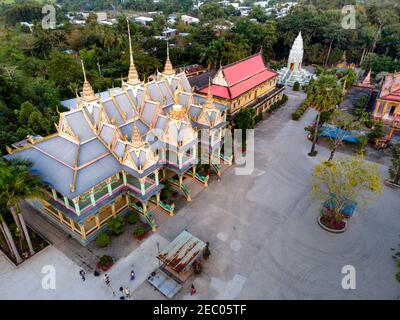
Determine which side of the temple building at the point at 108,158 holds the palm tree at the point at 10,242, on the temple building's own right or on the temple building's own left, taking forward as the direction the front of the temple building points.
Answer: on the temple building's own right

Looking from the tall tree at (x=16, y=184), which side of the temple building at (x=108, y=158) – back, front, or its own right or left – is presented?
right

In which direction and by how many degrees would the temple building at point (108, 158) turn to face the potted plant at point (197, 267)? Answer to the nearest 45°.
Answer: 0° — it already faces it

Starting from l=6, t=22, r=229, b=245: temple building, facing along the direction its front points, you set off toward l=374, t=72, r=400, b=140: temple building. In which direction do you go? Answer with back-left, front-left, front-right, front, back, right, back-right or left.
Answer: front-left

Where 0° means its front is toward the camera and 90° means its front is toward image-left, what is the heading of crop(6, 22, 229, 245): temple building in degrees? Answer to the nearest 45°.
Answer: approximately 315°

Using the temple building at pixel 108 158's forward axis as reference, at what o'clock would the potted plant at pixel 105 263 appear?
The potted plant is roughly at 2 o'clock from the temple building.

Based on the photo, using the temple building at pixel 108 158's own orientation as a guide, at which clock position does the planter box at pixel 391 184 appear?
The planter box is roughly at 11 o'clock from the temple building.

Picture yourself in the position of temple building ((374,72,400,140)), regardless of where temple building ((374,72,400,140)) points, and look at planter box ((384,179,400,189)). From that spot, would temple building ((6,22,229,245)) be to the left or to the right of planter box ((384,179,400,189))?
right

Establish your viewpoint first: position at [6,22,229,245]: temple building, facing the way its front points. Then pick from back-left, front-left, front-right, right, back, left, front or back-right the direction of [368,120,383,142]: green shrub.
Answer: front-left
